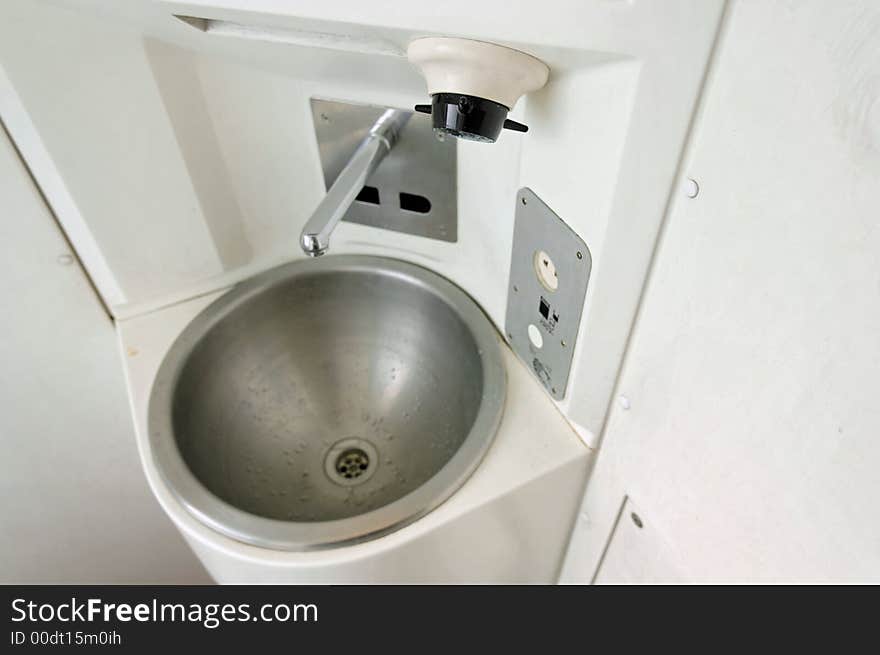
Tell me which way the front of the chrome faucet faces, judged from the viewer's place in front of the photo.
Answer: facing the viewer and to the left of the viewer

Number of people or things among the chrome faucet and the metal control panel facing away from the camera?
0

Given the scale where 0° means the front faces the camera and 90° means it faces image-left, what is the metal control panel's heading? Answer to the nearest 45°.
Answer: approximately 45°
